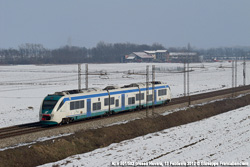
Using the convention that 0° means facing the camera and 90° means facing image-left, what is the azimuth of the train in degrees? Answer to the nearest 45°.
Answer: approximately 45°
